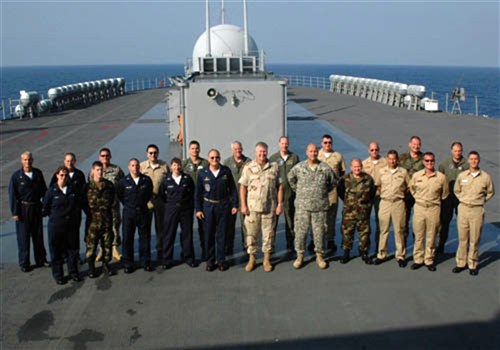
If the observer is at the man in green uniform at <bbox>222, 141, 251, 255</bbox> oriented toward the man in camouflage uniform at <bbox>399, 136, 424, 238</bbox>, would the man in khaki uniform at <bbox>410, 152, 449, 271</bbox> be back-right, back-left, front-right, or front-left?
front-right

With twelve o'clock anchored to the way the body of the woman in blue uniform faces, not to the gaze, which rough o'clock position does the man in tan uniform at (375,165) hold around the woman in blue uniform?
The man in tan uniform is roughly at 9 o'clock from the woman in blue uniform.

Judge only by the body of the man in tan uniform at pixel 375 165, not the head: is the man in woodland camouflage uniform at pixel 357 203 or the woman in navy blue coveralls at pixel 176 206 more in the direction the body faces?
the man in woodland camouflage uniform

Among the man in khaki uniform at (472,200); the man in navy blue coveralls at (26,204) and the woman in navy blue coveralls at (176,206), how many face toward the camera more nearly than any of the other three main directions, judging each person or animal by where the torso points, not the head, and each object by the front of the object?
3

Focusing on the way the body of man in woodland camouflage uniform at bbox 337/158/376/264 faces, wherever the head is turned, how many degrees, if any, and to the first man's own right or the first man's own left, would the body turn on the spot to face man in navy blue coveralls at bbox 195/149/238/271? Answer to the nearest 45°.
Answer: approximately 90° to the first man's own right

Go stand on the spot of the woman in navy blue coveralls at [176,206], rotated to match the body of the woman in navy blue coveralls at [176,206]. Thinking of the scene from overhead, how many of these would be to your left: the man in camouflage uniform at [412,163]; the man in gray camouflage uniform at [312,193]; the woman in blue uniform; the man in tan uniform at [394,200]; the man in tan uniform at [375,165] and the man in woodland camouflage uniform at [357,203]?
5

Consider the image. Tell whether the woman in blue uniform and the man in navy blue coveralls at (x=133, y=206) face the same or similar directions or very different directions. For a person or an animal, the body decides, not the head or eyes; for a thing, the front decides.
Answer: same or similar directions

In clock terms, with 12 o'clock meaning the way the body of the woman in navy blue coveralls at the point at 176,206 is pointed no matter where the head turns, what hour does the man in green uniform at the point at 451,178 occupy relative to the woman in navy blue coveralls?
The man in green uniform is roughly at 9 o'clock from the woman in navy blue coveralls.

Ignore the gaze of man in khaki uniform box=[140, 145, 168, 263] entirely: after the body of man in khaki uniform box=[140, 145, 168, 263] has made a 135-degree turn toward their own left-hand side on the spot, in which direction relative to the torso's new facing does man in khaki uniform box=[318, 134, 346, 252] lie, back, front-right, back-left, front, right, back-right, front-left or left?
front-right

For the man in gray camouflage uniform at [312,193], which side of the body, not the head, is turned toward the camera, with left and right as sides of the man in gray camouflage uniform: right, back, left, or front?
front

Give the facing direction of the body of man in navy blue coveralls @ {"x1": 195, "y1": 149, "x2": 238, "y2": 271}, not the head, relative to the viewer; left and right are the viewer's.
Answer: facing the viewer

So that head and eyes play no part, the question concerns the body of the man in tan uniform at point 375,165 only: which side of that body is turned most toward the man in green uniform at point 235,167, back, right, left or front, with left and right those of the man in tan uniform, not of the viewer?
right

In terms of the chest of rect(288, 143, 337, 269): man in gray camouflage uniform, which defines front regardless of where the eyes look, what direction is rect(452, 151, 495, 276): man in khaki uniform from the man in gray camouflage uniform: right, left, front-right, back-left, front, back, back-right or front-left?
left

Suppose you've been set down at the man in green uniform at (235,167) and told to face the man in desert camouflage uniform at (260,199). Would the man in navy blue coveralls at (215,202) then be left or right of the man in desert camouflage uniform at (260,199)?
right

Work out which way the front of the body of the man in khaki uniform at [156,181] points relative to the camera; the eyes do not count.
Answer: toward the camera

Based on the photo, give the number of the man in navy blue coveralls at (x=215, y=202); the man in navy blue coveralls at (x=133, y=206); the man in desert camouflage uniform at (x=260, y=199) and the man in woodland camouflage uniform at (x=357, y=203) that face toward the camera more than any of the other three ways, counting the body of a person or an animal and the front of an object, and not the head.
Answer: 4

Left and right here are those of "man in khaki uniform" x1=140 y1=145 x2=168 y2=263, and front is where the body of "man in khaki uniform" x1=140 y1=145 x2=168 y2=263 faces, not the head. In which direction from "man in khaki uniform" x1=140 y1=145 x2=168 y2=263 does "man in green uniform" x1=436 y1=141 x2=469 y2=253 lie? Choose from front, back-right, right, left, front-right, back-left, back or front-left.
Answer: left

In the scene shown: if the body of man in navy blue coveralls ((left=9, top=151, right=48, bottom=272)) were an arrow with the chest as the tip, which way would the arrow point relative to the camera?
toward the camera
